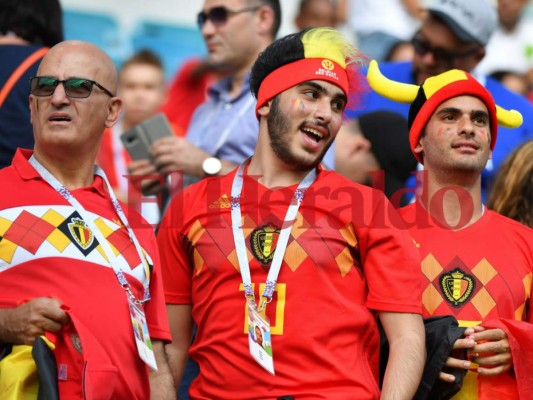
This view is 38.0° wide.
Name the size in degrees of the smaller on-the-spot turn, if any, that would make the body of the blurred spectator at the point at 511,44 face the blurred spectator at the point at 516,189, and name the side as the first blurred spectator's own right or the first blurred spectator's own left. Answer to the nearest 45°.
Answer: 0° — they already face them

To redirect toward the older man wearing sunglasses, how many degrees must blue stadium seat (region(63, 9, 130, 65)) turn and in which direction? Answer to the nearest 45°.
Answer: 0° — it already faces them

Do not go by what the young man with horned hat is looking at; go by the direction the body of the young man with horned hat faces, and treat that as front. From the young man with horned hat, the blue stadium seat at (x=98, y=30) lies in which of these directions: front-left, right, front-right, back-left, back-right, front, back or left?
back-right

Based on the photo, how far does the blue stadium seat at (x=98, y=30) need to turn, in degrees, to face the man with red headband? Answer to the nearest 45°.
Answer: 0° — it already faces them

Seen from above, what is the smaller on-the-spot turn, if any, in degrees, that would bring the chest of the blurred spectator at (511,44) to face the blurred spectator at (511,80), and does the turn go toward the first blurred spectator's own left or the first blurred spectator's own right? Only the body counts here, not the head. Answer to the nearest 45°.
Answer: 0° — they already face them

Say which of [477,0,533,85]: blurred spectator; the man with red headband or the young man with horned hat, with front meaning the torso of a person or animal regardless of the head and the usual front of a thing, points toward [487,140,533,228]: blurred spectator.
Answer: [477,0,533,85]: blurred spectator

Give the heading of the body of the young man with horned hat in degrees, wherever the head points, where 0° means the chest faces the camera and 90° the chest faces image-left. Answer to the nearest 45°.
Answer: approximately 0°
